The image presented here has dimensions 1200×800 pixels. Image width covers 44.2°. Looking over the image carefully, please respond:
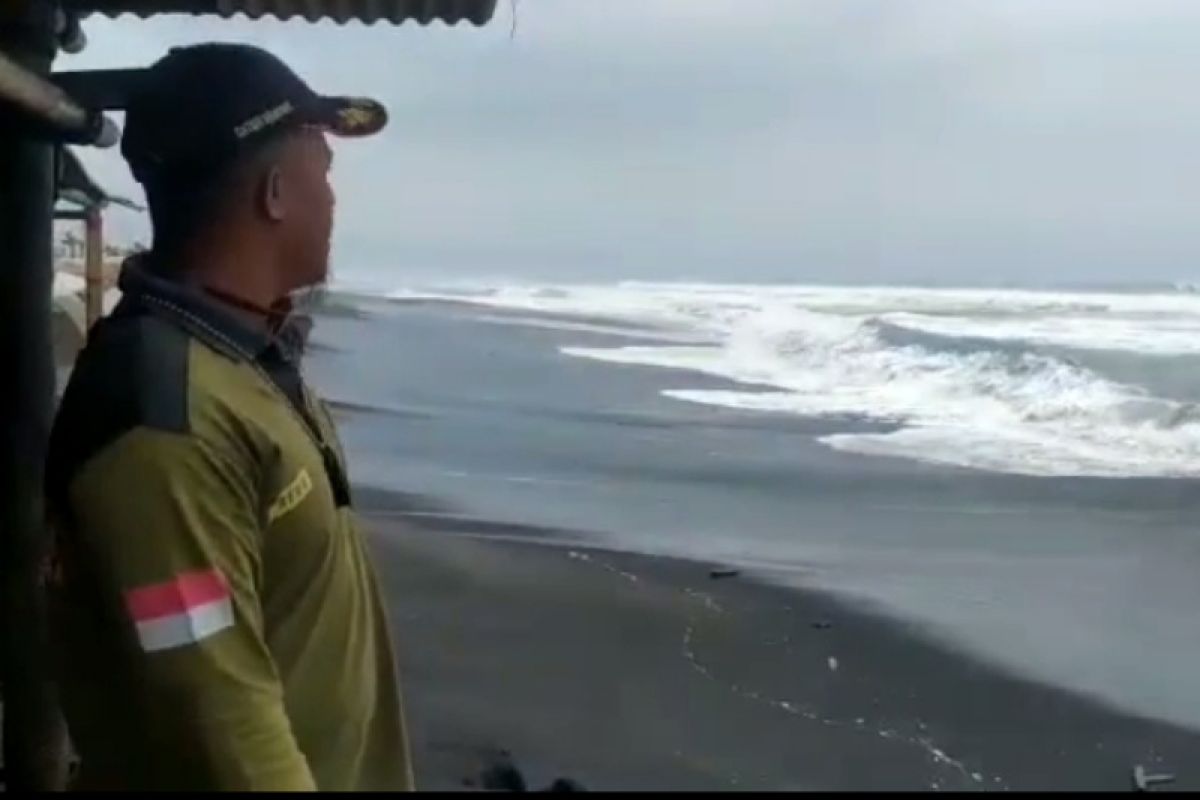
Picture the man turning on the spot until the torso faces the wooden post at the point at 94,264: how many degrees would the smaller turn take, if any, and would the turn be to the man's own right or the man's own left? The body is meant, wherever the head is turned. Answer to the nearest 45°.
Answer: approximately 90° to the man's own left

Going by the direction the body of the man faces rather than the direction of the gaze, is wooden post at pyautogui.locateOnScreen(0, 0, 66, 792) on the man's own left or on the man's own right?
on the man's own left

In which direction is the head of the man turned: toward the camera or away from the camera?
away from the camera

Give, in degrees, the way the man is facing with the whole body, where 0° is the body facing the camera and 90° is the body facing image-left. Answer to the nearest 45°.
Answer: approximately 270°
